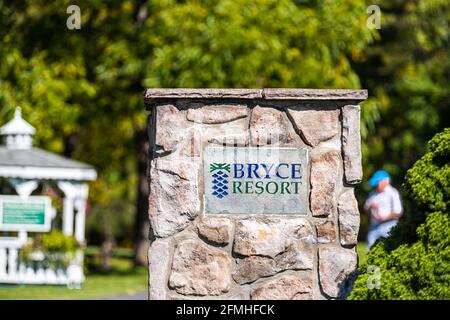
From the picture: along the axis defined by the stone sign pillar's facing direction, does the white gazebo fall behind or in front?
behind

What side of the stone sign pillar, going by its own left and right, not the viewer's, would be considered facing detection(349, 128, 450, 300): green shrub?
left

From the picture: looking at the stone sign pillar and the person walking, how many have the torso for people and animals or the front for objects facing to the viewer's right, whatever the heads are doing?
0

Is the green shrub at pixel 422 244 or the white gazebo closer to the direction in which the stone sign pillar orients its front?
the green shrub

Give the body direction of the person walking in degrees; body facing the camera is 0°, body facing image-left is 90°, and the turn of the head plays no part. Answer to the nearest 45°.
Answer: approximately 45°

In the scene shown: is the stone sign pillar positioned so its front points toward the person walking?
no

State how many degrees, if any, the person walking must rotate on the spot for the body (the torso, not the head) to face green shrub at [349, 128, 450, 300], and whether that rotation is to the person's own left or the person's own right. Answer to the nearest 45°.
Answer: approximately 45° to the person's own left

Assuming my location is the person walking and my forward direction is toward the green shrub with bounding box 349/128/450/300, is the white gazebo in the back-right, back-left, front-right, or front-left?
back-right

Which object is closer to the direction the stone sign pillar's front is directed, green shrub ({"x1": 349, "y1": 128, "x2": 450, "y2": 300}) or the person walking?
the green shrub

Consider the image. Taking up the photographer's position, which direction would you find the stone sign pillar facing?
facing the viewer

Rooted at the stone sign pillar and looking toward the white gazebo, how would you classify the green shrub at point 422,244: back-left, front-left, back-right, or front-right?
back-right
